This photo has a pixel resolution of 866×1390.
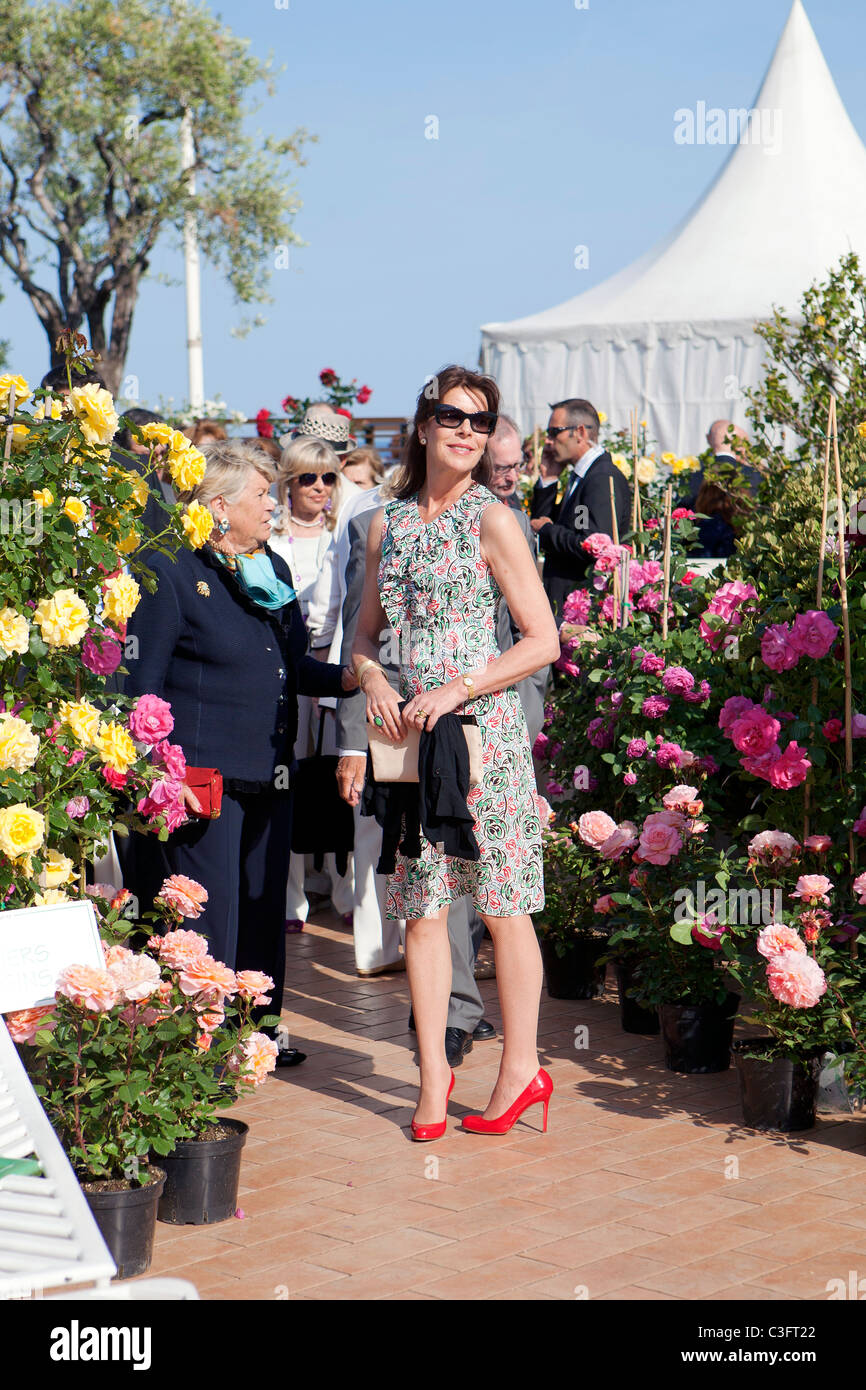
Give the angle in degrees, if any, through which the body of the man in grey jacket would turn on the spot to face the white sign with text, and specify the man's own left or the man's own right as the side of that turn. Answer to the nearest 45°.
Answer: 0° — they already face it

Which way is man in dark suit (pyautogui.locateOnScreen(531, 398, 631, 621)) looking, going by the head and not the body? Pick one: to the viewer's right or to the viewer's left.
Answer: to the viewer's left

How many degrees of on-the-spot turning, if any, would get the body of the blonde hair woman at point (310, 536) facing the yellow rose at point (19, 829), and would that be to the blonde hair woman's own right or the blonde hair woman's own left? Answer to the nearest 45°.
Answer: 0° — they already face it

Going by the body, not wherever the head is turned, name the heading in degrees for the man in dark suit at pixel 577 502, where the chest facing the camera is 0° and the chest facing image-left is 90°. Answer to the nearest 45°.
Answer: approximately 90°

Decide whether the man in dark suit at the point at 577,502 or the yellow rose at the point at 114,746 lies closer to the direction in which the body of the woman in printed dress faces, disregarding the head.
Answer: the yellow rose

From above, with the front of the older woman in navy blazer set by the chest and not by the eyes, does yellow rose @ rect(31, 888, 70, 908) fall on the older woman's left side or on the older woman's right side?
on the older woman's right side
